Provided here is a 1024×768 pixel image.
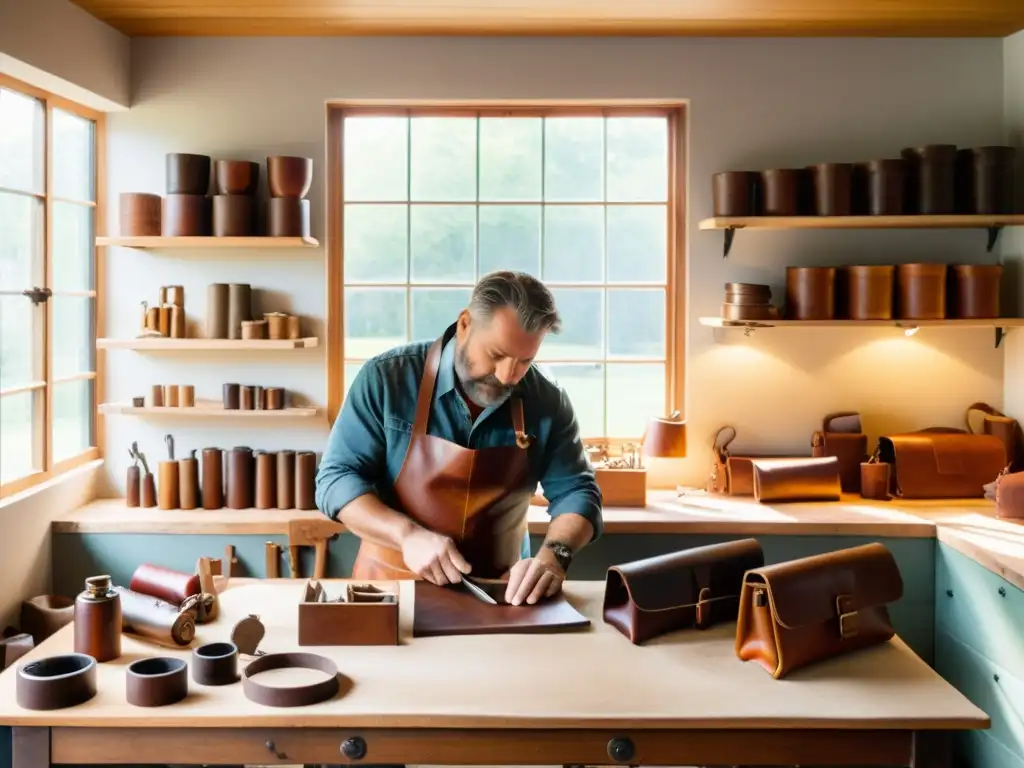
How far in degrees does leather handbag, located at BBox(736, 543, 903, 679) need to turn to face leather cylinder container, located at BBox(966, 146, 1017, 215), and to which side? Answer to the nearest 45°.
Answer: approximately 135° to its left

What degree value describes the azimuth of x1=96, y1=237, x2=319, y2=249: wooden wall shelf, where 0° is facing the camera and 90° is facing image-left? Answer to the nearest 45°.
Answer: approximately 0°

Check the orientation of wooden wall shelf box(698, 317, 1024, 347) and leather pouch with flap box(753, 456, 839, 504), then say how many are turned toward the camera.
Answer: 2

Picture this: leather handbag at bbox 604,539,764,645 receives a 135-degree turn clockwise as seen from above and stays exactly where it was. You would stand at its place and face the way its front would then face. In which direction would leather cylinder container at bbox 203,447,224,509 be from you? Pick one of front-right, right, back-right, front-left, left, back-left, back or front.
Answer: front-right

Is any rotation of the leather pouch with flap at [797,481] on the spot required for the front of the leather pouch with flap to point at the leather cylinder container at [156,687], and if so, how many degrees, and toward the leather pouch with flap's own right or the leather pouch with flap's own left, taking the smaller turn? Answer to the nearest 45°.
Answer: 0° — it already faces it

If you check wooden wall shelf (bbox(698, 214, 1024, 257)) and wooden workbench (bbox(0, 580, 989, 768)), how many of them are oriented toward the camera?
2

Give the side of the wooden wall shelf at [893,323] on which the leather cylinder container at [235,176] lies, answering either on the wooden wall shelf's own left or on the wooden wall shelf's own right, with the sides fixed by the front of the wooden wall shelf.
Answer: on the wooden wall shelf's own right

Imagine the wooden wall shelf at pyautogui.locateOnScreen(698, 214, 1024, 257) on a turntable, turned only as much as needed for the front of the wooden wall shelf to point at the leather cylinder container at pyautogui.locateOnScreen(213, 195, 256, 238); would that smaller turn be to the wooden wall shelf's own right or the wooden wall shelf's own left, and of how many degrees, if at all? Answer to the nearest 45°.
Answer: approximately 90° to the wooden wall shelf's own right

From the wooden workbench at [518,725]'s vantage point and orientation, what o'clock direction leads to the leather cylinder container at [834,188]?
The leather cylinder container is roughly at 7 o'clock from the wooden workbench.
